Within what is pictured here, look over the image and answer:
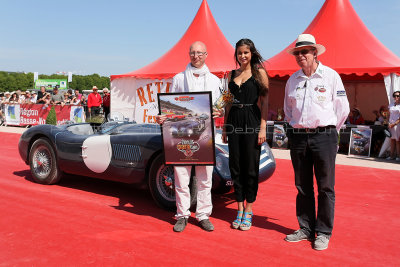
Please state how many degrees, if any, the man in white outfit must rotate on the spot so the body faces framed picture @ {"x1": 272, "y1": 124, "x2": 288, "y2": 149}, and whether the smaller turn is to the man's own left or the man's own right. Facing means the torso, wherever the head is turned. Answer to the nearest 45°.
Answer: approximately 180°

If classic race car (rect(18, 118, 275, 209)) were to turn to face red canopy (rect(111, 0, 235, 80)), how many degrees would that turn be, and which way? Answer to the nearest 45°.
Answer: approximately 135° to its left

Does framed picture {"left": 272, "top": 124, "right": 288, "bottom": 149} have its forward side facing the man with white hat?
yes

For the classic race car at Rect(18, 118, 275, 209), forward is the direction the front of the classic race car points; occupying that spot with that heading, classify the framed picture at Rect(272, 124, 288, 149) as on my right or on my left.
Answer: on my left

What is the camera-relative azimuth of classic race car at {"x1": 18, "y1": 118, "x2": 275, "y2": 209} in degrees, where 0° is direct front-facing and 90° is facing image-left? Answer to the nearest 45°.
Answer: approximately 315°

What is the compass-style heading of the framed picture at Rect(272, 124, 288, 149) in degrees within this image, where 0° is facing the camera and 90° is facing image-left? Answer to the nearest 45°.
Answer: approximately 0°
